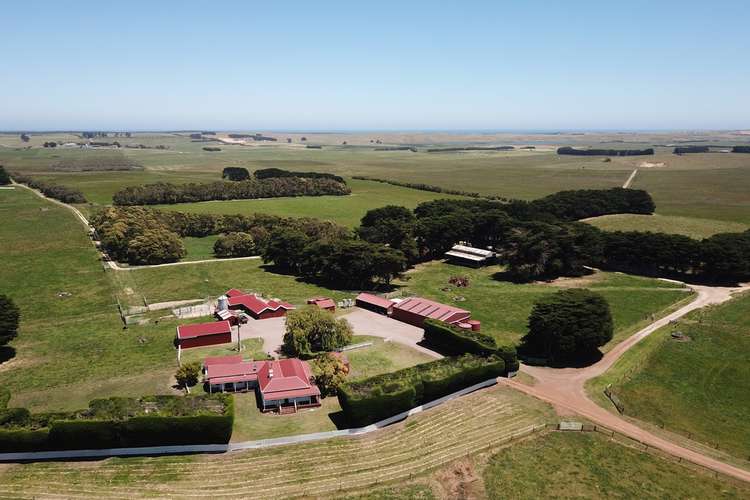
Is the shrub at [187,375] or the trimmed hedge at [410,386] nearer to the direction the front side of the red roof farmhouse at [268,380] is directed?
the trimmed hedge

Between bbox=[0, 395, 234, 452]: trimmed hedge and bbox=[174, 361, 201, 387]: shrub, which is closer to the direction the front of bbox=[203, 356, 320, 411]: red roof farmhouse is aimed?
the trimmed hedge

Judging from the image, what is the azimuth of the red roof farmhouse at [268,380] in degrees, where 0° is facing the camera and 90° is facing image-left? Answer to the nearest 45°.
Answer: approximately 0°

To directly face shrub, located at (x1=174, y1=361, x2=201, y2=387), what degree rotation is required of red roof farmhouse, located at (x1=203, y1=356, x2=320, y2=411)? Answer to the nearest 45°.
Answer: approximately 90° to its right

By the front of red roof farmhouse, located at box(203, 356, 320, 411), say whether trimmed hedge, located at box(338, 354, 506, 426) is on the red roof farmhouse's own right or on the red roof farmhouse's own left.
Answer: on the red roof farmhouse's own left

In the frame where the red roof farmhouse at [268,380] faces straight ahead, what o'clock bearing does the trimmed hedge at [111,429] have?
The trimmed hedge is roughly at 2 o'clock from the red roof farmhouse.

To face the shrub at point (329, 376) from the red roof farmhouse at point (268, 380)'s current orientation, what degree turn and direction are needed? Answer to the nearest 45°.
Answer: approximately 90° to its left
